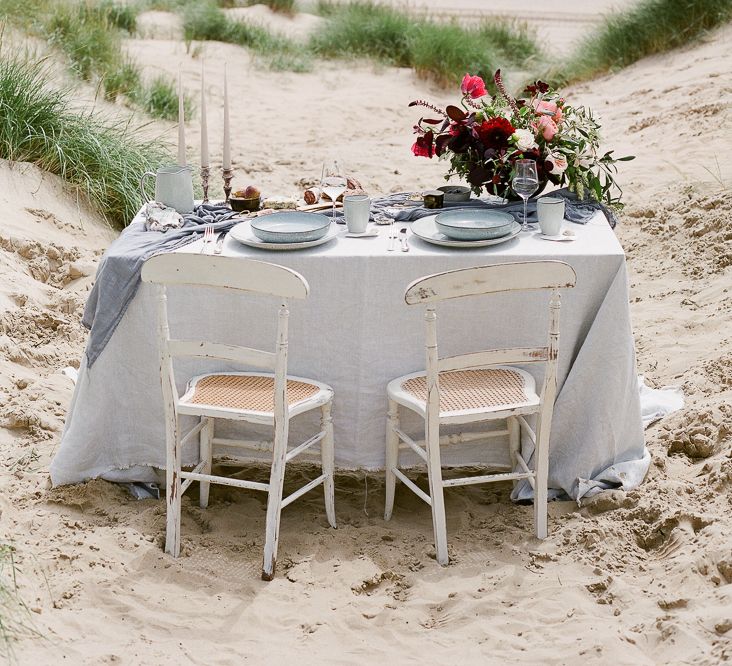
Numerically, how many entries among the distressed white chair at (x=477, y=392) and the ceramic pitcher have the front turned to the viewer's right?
1

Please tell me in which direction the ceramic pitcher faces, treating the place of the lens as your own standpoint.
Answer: facing to the right of the viewer

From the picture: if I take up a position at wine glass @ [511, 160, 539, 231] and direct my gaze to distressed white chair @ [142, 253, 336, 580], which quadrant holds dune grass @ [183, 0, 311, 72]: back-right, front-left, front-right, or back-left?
back-right

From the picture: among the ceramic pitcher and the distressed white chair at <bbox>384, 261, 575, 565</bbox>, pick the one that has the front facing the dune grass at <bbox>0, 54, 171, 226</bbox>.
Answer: the distressed white chair

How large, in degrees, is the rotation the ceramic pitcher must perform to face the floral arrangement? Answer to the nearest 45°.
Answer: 0° — it already faces it

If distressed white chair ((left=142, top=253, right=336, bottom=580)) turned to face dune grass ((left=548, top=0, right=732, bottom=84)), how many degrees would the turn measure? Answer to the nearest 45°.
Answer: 0° — it already faces it

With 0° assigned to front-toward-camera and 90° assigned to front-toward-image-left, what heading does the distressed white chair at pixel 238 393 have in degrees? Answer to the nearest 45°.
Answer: approximately 225°

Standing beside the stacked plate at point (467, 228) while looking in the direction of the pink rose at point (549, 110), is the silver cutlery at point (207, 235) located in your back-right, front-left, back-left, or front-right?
back-left

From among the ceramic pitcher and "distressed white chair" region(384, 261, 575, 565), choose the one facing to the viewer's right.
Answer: the ceramic pitcher

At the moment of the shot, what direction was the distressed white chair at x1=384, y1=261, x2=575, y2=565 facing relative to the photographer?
facing away from the viewer and to the left of the viewer
